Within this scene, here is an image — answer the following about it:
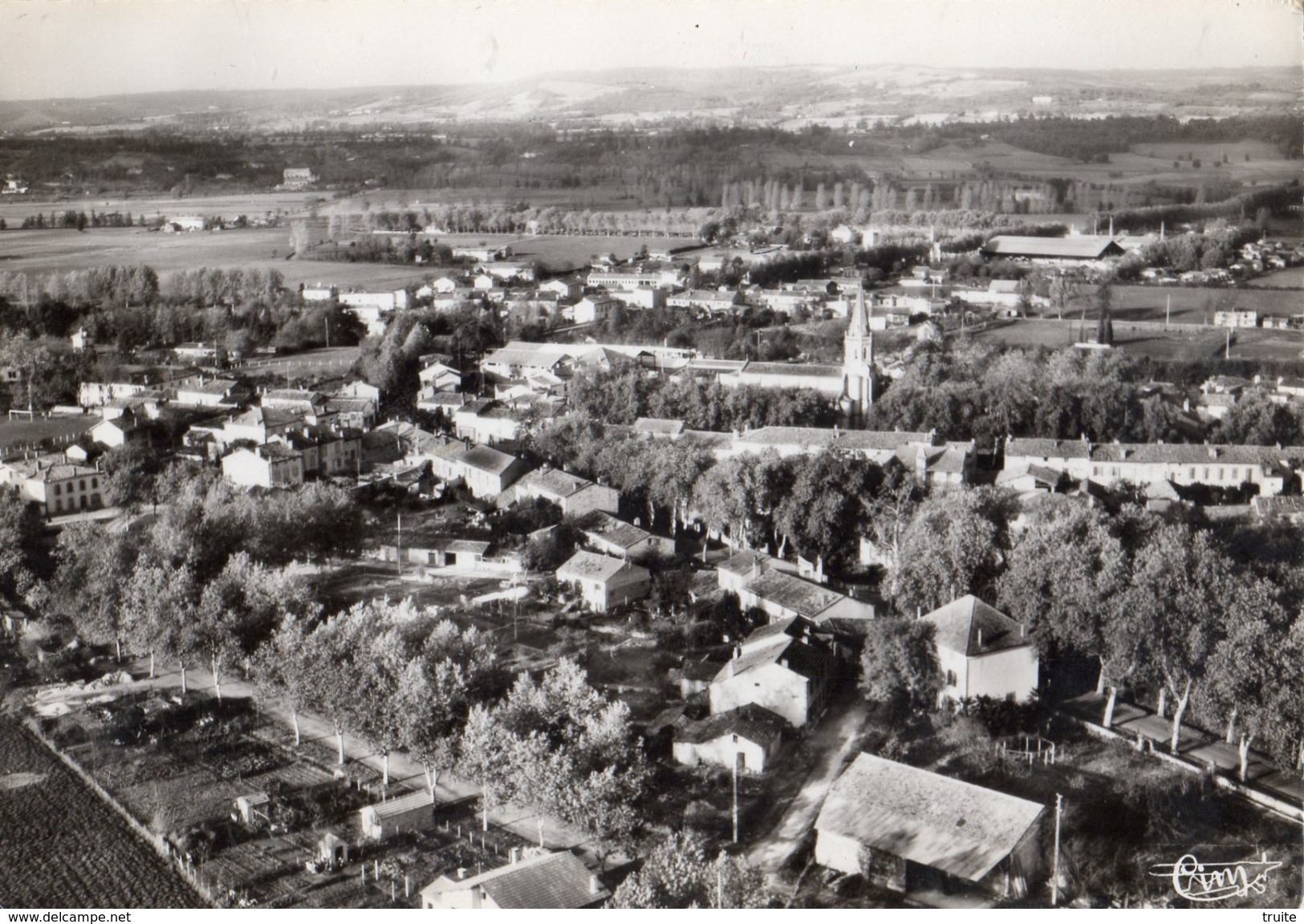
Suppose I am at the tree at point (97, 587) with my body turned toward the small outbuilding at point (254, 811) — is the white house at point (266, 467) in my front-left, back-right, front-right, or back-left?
back-left

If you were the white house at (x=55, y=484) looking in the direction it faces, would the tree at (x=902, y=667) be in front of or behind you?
in front

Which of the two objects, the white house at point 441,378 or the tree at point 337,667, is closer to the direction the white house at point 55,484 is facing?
the tree

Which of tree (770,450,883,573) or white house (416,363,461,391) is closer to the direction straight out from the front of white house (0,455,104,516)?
the tree

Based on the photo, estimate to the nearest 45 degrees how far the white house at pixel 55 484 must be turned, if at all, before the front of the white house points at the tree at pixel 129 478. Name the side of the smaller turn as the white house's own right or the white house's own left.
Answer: approximately 45° to the white house's own left

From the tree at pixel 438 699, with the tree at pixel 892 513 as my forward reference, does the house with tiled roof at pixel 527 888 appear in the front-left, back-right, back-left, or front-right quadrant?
back-right

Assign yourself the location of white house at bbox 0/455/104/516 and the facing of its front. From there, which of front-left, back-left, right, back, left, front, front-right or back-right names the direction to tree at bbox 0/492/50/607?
front-right

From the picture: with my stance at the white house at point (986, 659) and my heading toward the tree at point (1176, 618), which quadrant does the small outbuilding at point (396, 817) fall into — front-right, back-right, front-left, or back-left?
back-right

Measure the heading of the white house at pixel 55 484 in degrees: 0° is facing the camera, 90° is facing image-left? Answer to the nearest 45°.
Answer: approximately 315°
